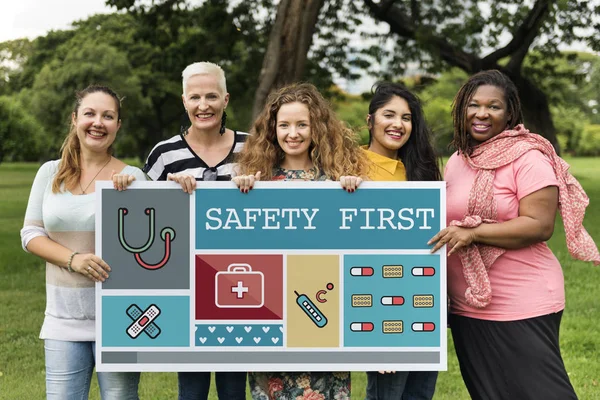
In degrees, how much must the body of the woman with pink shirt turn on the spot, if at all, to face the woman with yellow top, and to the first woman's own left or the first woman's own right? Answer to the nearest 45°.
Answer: approximately 45° to the first woman's own right

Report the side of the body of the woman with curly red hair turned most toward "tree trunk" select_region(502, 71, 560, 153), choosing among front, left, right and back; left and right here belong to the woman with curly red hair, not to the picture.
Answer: back

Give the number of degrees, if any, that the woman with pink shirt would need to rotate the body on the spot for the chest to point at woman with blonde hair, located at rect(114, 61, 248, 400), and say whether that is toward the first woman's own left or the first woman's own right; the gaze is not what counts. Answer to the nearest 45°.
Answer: approximately 45° to the first woman's own right

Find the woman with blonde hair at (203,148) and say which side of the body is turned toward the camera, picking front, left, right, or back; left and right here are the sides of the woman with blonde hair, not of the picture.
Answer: front

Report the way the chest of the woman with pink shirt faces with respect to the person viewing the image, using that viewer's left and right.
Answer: facing the viewer and to the left of the viewer

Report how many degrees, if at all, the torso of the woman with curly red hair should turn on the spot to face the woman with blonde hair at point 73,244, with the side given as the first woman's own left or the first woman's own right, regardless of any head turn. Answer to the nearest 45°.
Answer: approximately 90° to the first woman's own right

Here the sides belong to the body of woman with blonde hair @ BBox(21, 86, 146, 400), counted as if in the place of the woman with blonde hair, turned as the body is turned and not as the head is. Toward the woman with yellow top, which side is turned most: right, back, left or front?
left

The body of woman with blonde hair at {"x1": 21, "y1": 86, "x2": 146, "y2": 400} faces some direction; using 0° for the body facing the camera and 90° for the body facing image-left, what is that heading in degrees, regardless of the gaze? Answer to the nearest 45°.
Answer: approximately 0°

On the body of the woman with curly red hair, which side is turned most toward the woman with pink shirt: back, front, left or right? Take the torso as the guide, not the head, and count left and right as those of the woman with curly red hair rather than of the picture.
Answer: left

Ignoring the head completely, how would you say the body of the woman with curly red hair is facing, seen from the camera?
toward the camera
